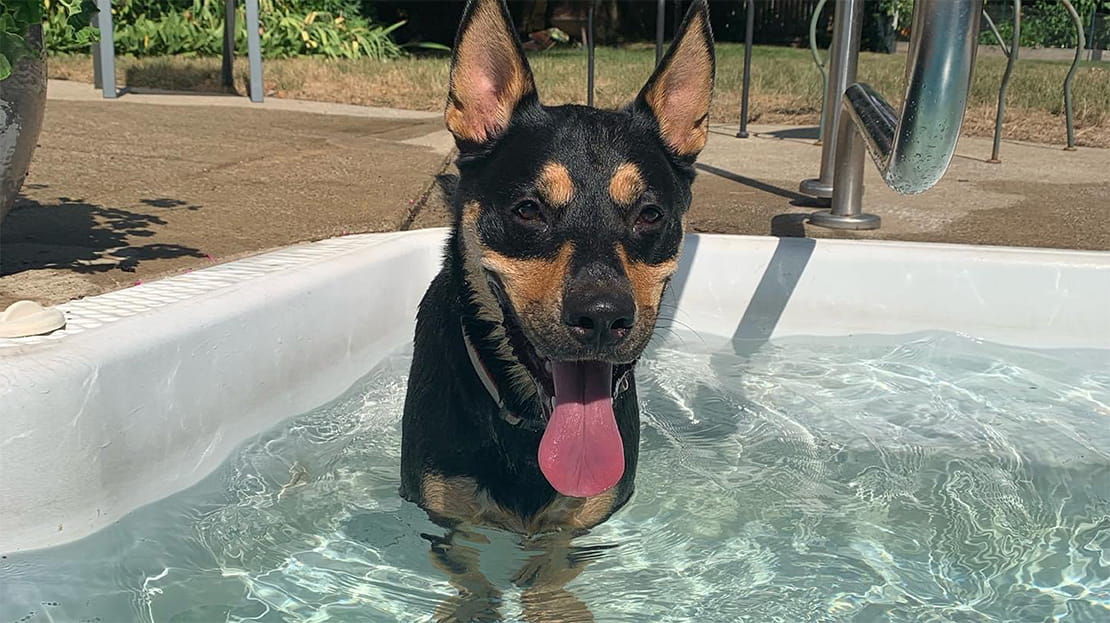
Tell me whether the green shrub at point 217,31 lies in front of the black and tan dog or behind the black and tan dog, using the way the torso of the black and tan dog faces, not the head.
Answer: behind

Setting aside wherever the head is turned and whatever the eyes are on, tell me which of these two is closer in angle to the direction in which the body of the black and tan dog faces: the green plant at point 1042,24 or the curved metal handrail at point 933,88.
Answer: the curved metal handrail

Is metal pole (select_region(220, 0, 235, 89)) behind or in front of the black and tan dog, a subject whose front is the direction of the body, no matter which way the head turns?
behind

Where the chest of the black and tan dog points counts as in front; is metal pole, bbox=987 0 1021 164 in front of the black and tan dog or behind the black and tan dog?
behind

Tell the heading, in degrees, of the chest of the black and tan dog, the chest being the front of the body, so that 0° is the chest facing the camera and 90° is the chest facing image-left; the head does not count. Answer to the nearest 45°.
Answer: approximately 0°

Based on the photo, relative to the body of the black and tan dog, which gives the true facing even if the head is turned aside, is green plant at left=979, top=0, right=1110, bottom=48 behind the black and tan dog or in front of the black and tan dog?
behind
